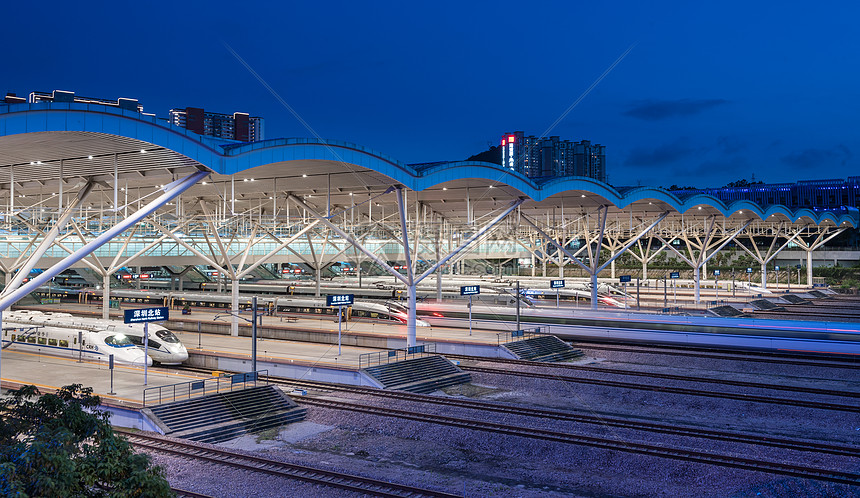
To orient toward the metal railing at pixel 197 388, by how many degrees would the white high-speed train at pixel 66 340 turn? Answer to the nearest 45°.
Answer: approximately 45° to its right

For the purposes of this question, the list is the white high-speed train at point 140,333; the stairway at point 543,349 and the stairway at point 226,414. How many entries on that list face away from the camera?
0

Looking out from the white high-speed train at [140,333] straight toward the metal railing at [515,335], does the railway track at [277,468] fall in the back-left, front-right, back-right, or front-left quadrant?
front-right

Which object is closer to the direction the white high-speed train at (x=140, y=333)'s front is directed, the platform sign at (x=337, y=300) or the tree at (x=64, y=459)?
the platform sign

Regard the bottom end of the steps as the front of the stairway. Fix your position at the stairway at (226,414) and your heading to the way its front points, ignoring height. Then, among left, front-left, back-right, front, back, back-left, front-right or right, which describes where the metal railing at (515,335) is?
left

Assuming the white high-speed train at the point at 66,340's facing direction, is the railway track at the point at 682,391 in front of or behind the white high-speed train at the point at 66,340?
in front

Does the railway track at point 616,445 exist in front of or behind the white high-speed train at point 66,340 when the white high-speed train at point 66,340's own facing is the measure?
in front

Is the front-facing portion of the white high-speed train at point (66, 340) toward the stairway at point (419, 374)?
yes

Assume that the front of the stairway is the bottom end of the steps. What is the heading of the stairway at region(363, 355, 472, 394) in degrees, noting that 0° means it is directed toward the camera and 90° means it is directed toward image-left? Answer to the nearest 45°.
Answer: approximately 315°

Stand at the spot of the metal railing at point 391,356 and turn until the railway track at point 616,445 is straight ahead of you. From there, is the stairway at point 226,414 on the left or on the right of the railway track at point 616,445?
right
